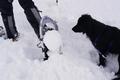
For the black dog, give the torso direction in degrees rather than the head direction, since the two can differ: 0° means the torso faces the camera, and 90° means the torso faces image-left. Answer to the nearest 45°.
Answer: approximately 90°

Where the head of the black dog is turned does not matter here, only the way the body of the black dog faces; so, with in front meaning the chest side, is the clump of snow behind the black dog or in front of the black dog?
in front
